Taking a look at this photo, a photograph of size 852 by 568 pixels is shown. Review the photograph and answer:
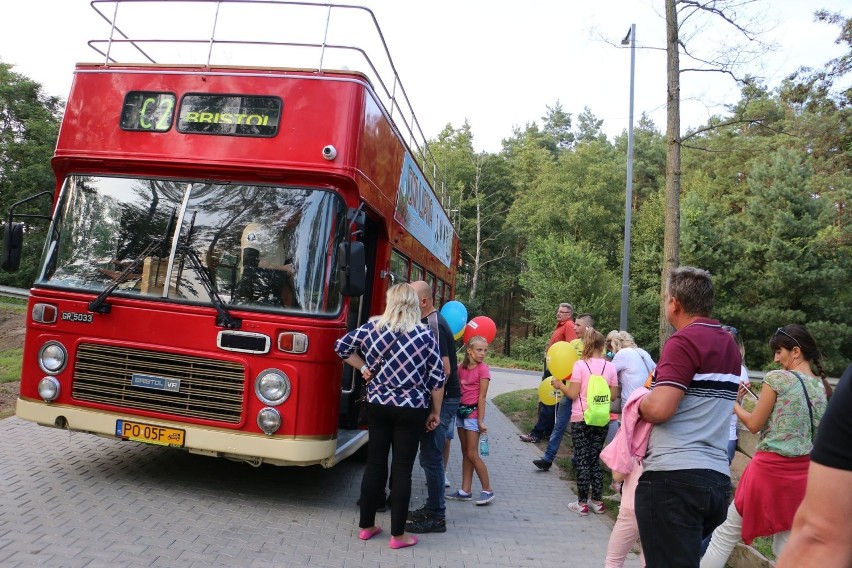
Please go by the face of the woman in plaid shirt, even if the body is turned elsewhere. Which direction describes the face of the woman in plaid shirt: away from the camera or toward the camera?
away from the camera

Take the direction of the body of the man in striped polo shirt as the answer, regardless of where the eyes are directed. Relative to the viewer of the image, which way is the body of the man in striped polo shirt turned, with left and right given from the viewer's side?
facing away from the viewer and to the left of the viewer

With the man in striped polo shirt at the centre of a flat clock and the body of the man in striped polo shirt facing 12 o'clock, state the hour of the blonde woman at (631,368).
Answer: The blonde woman is roughly at 1 o'clock from the man in striped polo shirt.

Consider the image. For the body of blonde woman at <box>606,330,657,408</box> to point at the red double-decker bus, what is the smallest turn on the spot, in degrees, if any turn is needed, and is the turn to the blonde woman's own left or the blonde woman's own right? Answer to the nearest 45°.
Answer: approximately 90° to the blonde woman's own left

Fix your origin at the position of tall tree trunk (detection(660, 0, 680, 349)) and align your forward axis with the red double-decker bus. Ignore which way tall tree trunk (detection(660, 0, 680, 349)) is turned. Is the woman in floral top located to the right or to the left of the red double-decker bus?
left

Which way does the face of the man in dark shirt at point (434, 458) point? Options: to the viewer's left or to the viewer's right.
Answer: to the viewer's left

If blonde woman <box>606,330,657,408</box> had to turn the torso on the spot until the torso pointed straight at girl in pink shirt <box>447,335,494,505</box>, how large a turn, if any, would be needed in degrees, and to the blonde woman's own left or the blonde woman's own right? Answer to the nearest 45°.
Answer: approximately 90° to the blonde woman's own left

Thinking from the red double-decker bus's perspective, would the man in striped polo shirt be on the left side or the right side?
on its left

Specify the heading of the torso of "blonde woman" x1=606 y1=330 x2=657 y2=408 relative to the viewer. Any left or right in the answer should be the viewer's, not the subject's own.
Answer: facing away from the viewer and to the left of the viewer
